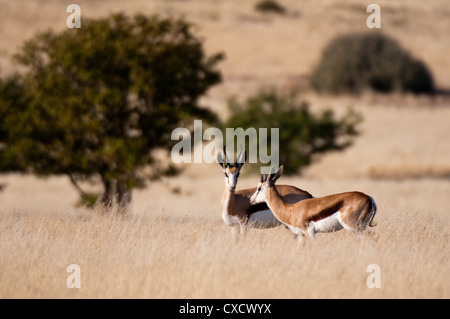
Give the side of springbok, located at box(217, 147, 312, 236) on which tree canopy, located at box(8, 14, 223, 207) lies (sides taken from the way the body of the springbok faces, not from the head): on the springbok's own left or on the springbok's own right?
on the springbok's own right

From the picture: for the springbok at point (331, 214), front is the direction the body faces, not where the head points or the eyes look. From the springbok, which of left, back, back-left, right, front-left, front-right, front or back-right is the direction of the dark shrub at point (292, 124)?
right

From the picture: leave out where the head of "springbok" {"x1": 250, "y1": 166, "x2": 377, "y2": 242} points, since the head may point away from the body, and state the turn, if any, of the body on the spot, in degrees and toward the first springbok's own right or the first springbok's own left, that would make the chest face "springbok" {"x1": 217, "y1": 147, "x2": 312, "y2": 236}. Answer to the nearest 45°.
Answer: approximately 45° to the first springbok's own right

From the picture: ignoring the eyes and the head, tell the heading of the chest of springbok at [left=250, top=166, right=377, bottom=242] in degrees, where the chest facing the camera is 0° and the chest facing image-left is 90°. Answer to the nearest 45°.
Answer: approximately 90°

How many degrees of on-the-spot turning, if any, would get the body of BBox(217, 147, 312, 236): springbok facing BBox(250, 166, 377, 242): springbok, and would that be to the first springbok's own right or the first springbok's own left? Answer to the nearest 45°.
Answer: approximately 90° to the first springbok's own left

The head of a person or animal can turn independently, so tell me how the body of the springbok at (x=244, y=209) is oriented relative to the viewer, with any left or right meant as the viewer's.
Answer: facing the viewer and to the left of the viewer

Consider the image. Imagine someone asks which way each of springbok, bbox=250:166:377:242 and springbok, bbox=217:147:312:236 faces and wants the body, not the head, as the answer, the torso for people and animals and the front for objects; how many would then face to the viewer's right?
0
